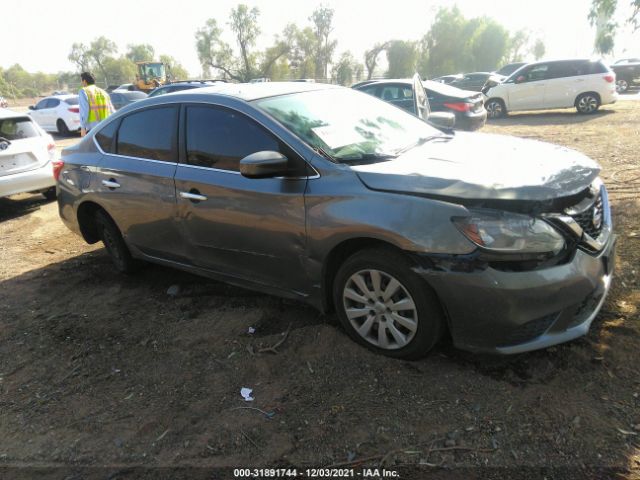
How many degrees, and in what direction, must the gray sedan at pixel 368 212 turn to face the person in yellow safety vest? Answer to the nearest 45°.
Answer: approximately 180°

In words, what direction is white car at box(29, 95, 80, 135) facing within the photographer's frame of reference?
facing away from the viewer and to the left of the viewer

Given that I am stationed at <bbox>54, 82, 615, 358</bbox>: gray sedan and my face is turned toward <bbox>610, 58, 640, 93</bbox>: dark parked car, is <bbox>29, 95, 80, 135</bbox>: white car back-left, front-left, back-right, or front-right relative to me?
front-left

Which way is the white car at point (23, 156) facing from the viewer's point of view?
away from the camera

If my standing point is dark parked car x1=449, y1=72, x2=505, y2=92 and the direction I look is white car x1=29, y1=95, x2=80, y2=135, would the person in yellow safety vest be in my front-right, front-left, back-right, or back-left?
front-left

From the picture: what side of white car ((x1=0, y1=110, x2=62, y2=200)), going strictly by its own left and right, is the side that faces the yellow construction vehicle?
front

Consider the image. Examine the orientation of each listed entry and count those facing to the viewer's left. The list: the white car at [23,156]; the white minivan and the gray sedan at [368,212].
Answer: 1

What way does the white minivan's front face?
to the viewer's left

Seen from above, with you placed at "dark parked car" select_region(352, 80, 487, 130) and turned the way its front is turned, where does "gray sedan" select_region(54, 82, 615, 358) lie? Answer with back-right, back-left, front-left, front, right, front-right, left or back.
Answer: back-left

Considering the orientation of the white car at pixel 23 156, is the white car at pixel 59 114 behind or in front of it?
in front

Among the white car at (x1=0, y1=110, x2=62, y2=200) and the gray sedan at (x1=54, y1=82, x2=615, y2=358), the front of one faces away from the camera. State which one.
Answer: the white car

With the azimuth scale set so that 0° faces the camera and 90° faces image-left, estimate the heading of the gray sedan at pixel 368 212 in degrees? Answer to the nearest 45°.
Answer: approximately 315°

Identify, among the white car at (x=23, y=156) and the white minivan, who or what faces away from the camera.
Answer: the white car

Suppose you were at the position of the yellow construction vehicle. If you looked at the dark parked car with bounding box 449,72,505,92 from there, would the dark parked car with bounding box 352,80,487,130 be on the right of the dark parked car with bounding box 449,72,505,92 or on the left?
right

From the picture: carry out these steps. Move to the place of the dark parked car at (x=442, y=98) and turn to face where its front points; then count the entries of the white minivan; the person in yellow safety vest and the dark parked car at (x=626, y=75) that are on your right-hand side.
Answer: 2

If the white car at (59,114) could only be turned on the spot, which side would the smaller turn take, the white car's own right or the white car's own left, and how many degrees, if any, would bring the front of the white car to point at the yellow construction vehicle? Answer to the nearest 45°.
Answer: approximately 45° to the white car's own right

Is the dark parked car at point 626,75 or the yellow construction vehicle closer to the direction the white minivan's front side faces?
the yellow construction vehicle

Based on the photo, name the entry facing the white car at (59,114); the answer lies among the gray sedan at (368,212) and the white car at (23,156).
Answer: the white car at (23,156)
